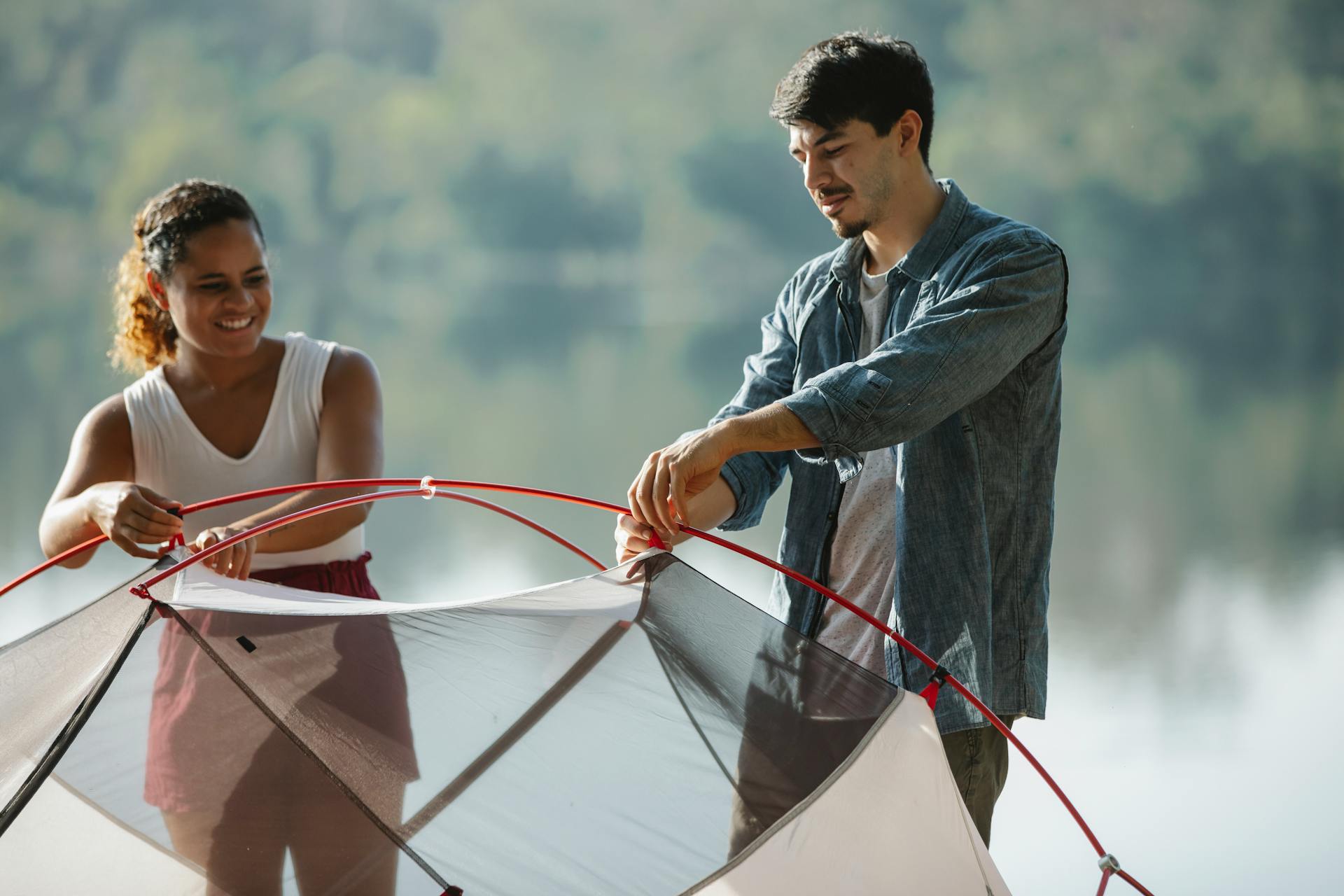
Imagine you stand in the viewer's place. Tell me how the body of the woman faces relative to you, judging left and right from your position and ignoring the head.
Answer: facing the viewer

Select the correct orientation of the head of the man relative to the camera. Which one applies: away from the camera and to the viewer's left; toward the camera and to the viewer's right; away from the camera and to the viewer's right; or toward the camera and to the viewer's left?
toward the camera and to the viewer's left

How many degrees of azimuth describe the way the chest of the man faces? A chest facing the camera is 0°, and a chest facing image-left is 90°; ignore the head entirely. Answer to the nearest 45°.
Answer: approximately 45°

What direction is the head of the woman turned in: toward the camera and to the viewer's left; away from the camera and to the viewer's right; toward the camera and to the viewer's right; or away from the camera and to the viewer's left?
toward the camera and to the viewer's right

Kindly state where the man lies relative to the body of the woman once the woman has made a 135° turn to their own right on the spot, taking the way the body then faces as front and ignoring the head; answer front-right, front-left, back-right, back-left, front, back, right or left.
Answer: back
